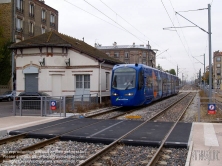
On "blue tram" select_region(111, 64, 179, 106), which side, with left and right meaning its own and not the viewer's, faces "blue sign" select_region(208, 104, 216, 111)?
front

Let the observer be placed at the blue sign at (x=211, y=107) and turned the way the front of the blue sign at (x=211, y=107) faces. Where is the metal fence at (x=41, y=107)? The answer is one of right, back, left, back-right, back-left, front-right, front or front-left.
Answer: right

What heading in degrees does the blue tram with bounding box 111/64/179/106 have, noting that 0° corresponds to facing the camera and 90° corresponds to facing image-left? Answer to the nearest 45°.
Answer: approximately 45°

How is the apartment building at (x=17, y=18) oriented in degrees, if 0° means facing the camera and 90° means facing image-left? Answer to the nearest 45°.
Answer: approximately 315°

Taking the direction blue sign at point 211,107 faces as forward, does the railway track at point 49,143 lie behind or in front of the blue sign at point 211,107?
in front

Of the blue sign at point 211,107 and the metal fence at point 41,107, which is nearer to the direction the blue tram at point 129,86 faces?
the metal fence

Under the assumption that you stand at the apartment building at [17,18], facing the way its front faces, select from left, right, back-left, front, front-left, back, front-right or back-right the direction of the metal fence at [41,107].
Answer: front-right

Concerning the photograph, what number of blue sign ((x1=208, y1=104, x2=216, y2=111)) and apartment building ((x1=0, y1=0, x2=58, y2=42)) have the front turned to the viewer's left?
0

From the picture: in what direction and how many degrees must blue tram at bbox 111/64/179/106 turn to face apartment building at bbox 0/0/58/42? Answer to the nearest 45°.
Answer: approximately 90° to its right
